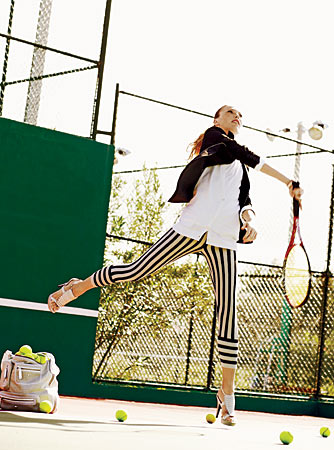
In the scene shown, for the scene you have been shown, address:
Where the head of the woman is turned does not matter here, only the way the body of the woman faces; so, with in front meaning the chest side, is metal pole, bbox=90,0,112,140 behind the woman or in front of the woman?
behind

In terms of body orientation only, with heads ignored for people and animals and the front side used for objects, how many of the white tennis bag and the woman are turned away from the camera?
0

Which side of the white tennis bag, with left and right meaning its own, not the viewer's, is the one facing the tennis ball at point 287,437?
left

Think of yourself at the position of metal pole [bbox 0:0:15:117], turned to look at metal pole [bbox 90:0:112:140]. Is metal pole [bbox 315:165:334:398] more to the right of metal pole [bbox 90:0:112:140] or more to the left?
left

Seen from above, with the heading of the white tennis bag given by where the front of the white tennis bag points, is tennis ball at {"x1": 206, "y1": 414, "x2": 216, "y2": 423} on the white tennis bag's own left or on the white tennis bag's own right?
on the white tennis bag's own left

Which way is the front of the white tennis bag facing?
toward the camera

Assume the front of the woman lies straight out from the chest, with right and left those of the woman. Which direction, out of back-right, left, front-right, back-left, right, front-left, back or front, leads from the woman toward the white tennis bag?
back-right

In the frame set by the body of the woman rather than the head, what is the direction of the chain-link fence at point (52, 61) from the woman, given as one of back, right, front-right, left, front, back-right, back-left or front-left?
back

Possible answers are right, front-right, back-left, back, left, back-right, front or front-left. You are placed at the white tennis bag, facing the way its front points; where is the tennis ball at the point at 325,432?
left

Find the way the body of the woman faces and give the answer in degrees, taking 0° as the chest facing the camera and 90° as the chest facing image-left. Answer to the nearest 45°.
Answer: approximately 315°
